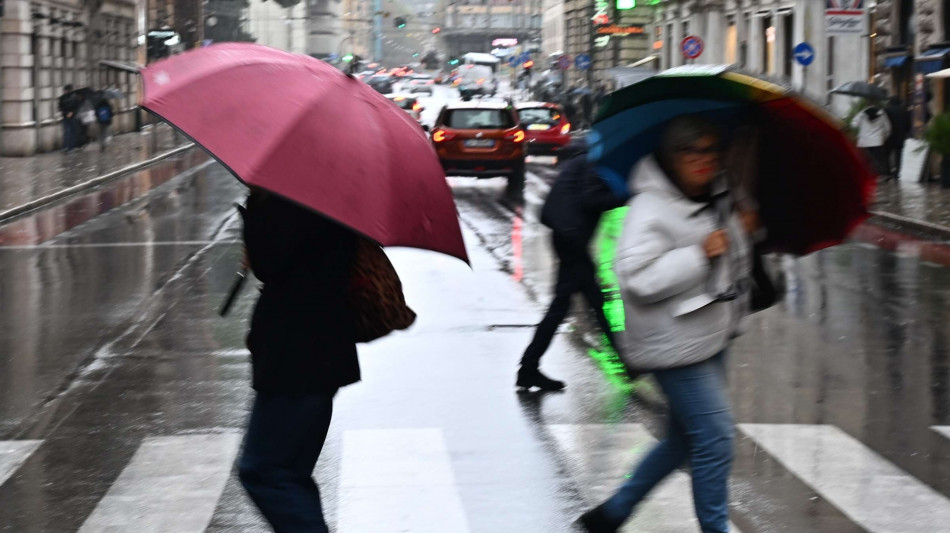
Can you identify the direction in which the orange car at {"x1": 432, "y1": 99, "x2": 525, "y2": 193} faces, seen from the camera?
facing away from the viewer

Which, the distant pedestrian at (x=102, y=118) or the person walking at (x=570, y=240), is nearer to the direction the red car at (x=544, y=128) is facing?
the distant pedestrian

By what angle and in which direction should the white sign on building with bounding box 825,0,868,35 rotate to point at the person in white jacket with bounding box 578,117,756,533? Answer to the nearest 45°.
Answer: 0° — it already faces them

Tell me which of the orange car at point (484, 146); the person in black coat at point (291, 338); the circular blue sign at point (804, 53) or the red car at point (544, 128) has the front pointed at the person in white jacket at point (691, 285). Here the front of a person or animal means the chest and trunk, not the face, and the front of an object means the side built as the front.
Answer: the circular blue sign

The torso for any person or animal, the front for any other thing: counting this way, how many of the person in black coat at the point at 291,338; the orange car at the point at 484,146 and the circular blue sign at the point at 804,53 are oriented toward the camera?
1

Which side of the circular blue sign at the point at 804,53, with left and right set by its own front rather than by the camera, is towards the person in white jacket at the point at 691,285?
front

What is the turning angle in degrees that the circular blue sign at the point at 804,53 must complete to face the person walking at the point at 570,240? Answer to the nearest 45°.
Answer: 0° — it already faces them

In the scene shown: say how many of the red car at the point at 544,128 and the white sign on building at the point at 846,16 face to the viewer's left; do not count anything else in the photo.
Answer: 0
